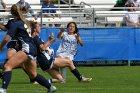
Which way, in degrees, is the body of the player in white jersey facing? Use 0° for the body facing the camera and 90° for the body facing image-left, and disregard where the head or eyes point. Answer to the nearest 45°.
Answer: approximately 0°

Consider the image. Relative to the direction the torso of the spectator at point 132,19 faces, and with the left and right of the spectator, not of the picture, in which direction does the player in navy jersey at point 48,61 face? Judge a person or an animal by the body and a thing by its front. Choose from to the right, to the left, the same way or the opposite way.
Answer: to the left

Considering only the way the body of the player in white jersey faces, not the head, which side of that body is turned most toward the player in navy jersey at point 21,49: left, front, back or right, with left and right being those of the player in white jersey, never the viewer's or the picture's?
front

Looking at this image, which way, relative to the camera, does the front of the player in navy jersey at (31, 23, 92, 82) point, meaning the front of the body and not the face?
to the viewer's right

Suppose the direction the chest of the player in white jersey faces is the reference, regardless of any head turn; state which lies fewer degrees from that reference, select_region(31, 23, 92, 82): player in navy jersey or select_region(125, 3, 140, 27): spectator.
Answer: the player in navy jersey

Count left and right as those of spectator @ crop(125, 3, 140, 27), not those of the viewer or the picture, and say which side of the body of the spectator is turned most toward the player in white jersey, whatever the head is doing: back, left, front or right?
front

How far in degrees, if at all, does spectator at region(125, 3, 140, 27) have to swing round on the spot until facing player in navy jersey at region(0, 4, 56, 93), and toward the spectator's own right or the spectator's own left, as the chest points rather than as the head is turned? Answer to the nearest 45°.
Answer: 0° — they already face them
